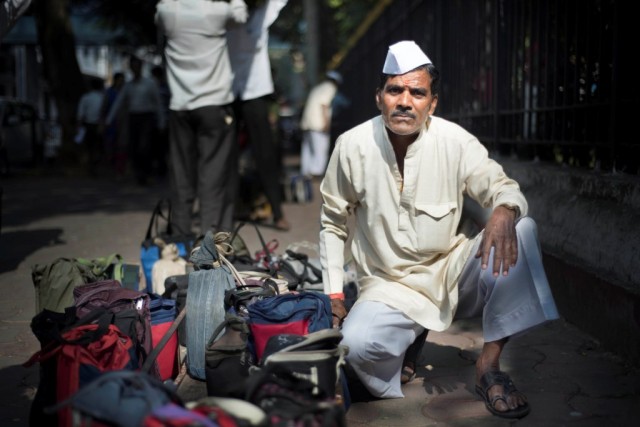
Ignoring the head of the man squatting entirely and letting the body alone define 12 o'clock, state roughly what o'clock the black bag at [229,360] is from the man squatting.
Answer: The black bag is roughly at 2 o'clock from the man squatting.

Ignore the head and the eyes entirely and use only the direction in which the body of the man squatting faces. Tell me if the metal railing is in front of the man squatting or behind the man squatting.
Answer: behind

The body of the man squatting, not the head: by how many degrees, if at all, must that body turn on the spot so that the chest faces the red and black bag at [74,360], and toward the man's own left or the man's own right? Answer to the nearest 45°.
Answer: approximately 45° to the man's own right

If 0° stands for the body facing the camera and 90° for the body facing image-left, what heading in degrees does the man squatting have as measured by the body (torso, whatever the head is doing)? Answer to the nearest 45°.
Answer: approximately 0°

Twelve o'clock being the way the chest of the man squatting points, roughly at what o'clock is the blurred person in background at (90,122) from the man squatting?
The blurred person in background is roughly at 5 o'clock from the man squatting.

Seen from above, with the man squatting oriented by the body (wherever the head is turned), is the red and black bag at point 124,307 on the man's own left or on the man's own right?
on the man's own right

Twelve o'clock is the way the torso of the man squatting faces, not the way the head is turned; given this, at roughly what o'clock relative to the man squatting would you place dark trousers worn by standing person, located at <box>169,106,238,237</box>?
The dark trousers worn by standing person is roughly at 5 o'clock from the man squatting.

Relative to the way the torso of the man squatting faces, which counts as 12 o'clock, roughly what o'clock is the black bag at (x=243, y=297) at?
The black bag is roughly at 3 o'clock from the man squatting.

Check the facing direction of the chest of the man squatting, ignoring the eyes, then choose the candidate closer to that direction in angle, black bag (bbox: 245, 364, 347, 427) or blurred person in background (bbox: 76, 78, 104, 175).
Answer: the black bag

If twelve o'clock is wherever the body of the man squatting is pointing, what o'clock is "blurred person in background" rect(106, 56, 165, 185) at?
The blurred person in background is roughly at 5 o'clock from the man squatting.

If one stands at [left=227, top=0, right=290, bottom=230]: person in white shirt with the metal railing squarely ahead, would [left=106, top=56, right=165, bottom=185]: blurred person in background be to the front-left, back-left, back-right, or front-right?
back-left

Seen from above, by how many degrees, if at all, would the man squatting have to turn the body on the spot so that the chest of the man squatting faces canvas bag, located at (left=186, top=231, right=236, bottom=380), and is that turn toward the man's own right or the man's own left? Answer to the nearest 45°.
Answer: approximately 90° to the man's own right
